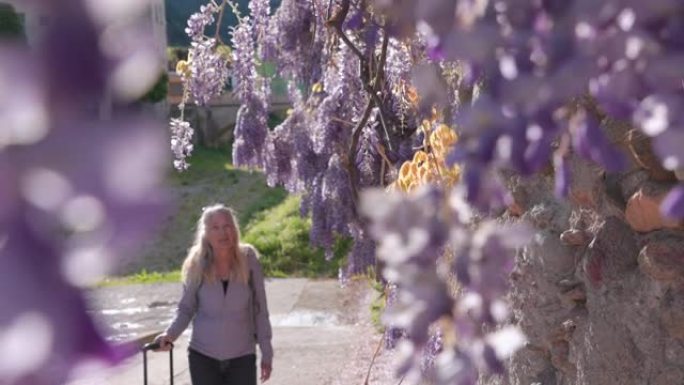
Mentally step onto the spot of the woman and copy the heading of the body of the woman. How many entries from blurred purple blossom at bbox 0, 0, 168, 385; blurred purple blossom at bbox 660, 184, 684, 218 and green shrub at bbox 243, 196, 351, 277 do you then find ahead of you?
2

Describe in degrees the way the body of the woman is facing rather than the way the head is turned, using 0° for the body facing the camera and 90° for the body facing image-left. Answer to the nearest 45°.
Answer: approximately 0°

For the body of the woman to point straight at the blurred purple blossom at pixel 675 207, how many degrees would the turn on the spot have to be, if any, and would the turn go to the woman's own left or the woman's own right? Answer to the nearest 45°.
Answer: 0° — they already face it

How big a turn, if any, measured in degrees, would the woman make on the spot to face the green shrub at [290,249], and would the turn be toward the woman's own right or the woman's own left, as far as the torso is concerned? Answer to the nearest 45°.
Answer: approximately 180°

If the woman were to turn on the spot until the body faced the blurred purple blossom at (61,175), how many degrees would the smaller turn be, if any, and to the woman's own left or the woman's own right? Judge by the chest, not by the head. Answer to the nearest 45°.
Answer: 0° — they already face it

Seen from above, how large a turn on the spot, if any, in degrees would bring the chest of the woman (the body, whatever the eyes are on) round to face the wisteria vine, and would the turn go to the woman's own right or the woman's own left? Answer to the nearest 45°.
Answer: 0° — they already face it
